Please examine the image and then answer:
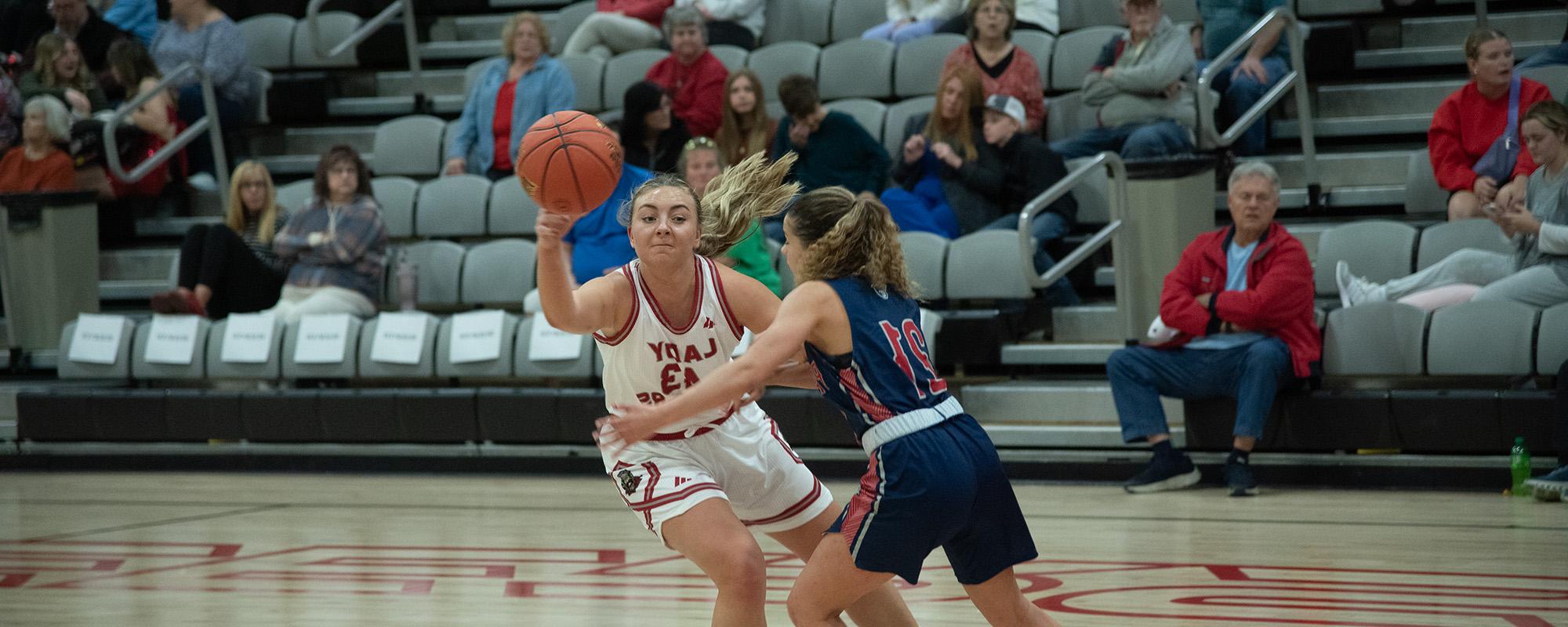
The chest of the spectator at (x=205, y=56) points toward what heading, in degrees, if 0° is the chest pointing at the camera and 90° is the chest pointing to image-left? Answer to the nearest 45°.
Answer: approximately 45°

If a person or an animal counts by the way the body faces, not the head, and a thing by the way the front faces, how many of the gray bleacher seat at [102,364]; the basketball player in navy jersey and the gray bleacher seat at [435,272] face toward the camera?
2

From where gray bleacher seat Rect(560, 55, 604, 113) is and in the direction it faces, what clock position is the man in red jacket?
The man in red jacket is roughly at 11 o'clock from the gray bleacher seat.

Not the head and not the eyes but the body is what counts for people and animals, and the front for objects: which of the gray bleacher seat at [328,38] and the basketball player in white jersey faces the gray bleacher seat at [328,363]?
the gray bleacher seat at [328,38]

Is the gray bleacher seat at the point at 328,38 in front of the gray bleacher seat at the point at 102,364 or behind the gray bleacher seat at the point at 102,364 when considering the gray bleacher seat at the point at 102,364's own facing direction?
behind

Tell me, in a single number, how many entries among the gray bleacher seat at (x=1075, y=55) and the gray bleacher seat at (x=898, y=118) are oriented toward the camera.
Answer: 2

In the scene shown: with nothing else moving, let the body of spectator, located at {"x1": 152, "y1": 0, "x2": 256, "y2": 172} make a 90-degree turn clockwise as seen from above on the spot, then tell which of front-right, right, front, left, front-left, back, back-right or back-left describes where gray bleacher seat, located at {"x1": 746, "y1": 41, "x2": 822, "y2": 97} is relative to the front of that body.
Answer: back

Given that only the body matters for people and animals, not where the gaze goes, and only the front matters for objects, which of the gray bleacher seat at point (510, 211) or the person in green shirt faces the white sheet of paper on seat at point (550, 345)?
the gray bleacher seat

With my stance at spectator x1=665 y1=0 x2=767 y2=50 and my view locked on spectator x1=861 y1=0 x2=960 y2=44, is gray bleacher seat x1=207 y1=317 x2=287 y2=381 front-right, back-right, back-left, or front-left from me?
back-right

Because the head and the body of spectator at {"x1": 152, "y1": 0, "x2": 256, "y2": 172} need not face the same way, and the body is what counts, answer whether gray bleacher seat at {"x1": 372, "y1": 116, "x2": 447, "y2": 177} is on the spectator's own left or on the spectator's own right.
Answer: on the spectator's own left

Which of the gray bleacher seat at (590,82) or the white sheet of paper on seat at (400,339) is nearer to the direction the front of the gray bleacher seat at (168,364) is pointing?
the white sheet of paper on seat

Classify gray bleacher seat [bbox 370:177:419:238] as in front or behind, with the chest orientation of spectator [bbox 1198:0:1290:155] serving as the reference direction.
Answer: in front
